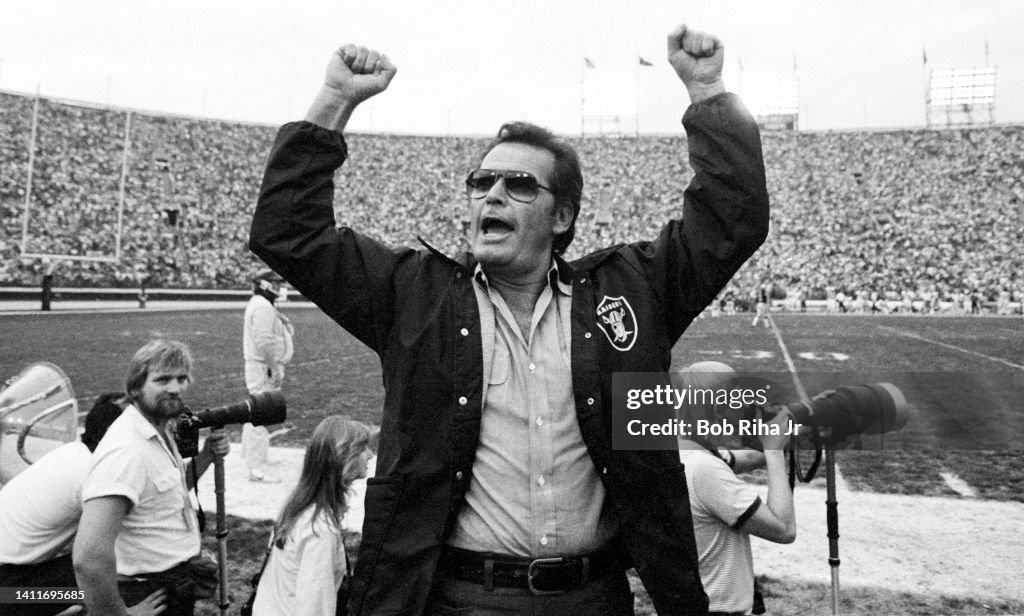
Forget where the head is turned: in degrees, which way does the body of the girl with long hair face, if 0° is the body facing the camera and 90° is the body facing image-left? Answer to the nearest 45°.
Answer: approximately 270°

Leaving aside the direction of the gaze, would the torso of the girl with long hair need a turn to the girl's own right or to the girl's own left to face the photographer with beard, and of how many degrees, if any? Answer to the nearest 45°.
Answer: approximately 180°

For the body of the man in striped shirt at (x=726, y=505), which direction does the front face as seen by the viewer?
to the viewer's right

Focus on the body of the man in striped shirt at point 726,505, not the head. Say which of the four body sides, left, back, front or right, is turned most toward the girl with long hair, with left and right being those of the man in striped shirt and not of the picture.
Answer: back
